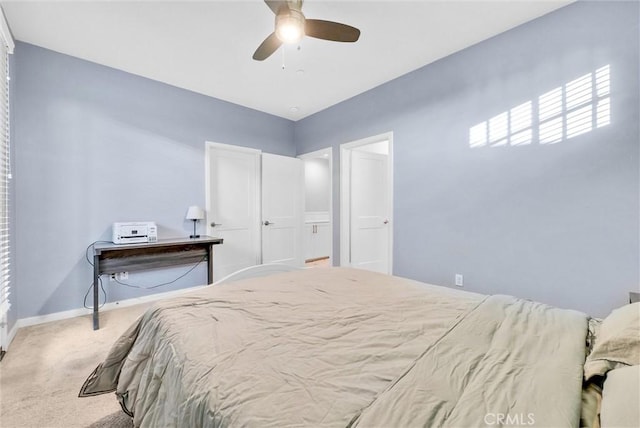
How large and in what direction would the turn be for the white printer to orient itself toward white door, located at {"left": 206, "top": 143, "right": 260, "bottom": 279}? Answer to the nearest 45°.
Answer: approximately 90° to its left

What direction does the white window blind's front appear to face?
to the viewer's right

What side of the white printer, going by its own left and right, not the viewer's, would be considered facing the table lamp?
left

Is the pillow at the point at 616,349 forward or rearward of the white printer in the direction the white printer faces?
forward

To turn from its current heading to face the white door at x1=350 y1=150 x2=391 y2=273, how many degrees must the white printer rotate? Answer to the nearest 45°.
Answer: approximately 90° to its left

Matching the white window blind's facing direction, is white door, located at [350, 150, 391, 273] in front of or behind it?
in front
